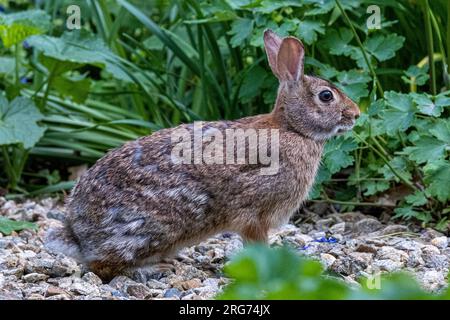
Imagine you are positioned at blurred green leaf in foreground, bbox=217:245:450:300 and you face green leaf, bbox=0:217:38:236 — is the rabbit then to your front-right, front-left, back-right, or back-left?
front-right

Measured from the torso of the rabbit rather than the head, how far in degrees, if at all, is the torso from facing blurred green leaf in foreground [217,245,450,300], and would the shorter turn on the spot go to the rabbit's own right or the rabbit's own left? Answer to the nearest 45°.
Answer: approximately 90° to the rabbit's own right

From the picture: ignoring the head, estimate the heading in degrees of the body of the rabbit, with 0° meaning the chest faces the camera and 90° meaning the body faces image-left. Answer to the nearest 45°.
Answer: approximately 270°

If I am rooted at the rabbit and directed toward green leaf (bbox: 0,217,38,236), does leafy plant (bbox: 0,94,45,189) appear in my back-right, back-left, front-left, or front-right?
front-right

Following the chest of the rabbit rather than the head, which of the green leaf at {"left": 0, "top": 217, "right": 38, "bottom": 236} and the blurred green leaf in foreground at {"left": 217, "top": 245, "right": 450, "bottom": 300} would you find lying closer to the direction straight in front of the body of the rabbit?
the blurred green leaf in foreground

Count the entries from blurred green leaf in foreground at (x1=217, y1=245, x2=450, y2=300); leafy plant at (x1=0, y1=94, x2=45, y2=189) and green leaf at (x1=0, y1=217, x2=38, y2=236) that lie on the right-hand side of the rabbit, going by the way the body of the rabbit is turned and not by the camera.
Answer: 1

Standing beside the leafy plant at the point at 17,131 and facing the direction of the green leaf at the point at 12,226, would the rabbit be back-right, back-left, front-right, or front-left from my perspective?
front-left

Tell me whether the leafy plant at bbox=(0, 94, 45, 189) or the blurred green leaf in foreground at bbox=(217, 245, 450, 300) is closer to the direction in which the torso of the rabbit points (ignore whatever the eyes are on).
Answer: the blurred green leaf in foreground

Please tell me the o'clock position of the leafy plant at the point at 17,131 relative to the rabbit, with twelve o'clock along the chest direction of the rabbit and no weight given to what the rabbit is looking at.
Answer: The leafy plant is roughly at 8 o'clock from the rabbit.

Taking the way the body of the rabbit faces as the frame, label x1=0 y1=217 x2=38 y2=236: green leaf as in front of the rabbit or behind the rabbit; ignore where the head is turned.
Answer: behind
